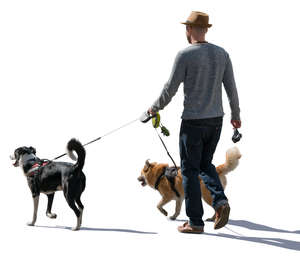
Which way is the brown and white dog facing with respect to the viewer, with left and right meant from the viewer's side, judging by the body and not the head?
facing to the left of the viewer

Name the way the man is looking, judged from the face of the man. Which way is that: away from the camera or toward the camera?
away from the camera

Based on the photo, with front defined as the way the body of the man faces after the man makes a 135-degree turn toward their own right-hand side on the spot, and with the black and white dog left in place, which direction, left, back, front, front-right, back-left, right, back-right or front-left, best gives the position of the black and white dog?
back

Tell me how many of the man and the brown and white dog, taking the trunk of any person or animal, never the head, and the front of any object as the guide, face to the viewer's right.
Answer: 0

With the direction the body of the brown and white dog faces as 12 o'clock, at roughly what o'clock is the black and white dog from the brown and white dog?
The black and white dog is roughly at 11 o'clock from the brown and white dog.

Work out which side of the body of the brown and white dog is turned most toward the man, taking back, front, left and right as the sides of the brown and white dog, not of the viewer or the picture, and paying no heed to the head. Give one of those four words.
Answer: left

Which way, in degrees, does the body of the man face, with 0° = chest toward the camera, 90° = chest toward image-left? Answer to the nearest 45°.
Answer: approximately 135°
